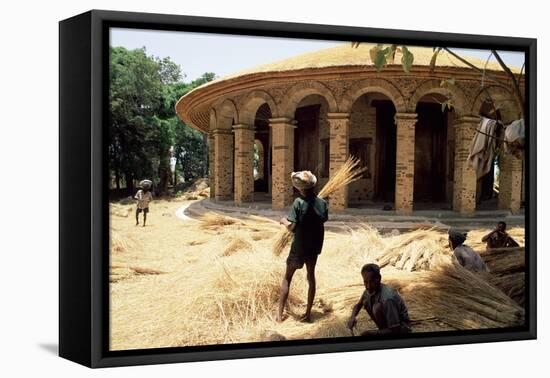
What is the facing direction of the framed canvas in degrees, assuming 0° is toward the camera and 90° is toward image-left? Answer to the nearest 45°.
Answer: approximately 315°
